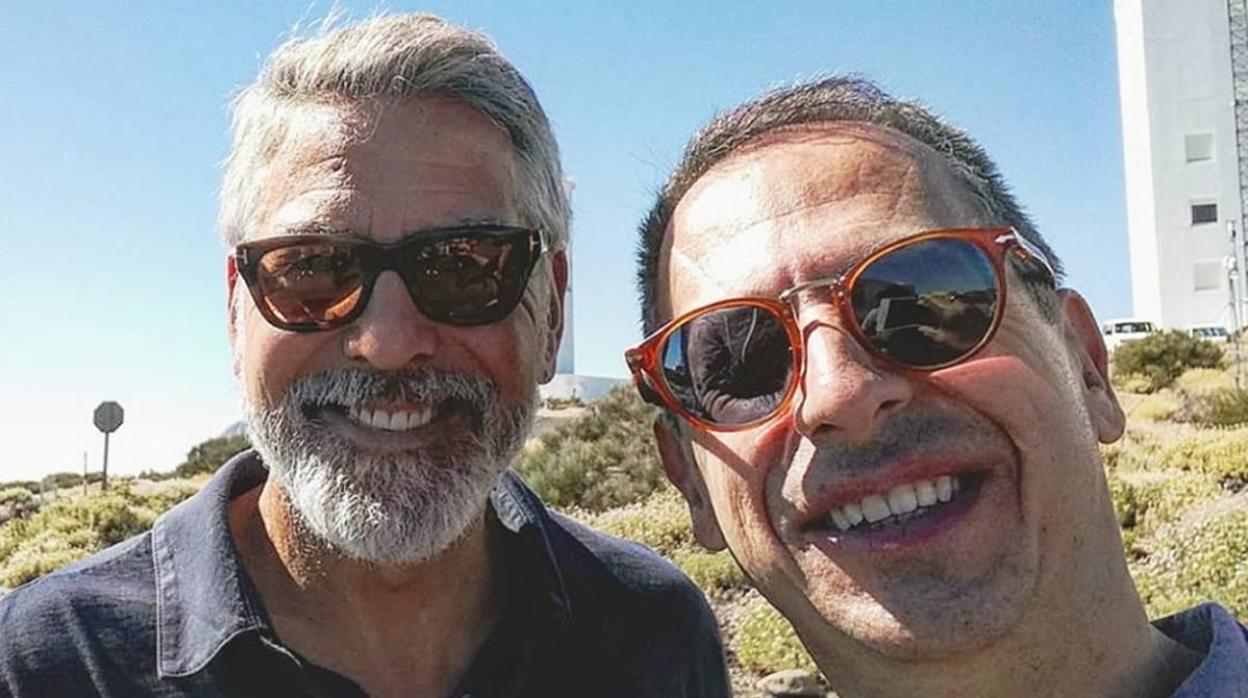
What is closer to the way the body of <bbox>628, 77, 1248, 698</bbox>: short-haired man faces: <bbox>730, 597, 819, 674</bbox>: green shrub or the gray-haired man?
the gray-haired man

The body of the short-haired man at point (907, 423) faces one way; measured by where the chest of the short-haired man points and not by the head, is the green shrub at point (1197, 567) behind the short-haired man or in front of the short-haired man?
behind

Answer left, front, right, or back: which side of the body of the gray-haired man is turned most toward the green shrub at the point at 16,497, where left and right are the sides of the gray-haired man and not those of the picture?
back

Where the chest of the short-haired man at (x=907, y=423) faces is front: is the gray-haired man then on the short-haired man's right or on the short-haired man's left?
on the short-haired man's right

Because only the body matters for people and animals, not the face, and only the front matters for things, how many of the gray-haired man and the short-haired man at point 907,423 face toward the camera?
2

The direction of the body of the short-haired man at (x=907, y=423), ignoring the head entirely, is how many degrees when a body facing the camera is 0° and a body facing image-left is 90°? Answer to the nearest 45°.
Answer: approximately 0°

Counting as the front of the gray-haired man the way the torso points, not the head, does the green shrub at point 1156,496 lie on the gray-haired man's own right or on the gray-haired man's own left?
on the gray-haired man's own left
